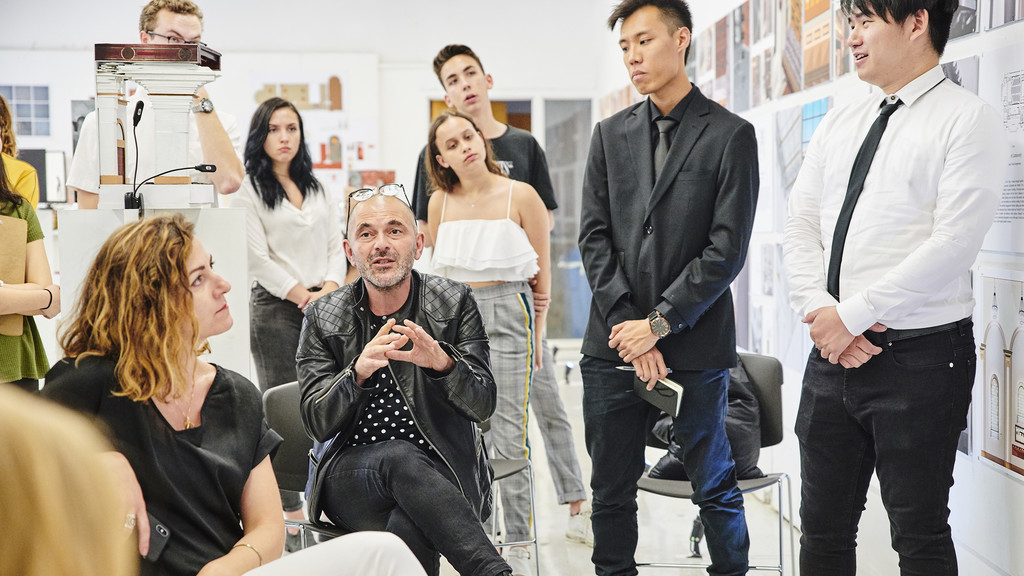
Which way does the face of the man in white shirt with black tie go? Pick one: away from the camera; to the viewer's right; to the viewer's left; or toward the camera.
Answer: to the viewer's left

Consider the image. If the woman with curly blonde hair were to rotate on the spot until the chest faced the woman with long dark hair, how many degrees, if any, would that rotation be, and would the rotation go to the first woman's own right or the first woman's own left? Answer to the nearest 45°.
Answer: approximately 135° to the first woman's own left

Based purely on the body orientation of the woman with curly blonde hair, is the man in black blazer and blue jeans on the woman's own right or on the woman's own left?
on the woman's own left

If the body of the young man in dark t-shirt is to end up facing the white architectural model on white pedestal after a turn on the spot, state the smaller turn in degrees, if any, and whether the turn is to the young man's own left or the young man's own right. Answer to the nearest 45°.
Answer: approximately 45° to the young man's own right

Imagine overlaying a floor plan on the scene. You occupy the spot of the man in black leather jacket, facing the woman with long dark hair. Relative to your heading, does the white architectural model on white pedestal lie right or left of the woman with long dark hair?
left

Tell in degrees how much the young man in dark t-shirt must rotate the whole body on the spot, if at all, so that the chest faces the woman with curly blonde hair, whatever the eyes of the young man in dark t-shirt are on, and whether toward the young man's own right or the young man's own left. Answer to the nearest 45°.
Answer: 0° — they already face them

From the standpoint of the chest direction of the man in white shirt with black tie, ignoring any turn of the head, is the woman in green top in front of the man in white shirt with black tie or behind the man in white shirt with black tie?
in front

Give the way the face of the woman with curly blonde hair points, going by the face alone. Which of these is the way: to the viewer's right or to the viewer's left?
to the viewer's right

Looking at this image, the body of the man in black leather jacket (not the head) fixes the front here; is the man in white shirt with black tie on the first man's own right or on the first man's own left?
on the first man's own left

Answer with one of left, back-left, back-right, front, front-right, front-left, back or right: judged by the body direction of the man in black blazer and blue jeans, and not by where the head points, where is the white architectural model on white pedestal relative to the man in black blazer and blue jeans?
front-right

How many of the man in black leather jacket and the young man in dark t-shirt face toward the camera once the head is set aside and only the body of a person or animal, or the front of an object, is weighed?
2

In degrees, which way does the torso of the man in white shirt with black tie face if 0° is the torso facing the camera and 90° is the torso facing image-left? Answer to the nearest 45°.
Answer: approximately 45°
